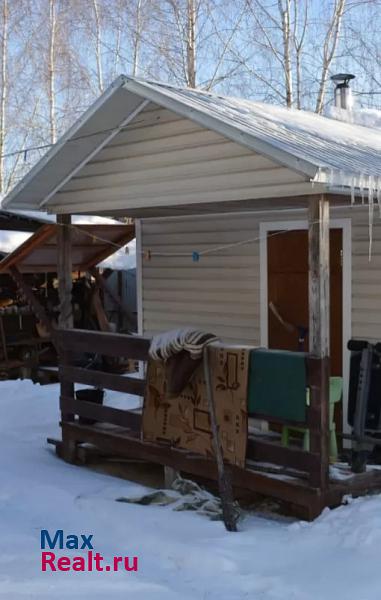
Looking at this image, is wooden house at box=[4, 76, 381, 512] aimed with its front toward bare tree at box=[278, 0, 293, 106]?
no

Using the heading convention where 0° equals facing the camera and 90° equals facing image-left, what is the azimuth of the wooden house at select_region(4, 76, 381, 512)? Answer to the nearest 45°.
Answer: approximately 45°

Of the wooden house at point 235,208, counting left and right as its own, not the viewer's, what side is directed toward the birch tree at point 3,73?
right

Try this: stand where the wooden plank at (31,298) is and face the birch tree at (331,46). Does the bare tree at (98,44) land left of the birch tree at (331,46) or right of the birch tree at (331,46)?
left

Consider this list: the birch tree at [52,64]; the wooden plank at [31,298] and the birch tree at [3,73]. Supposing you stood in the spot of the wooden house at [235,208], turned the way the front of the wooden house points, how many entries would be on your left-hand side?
0

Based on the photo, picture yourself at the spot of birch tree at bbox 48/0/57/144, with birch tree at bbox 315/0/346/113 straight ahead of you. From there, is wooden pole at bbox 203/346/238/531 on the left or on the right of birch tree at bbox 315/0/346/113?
right

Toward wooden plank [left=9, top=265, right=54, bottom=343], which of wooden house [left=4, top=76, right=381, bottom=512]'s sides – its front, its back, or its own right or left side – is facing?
right

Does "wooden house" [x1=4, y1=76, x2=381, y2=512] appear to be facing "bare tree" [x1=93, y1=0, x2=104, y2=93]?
no

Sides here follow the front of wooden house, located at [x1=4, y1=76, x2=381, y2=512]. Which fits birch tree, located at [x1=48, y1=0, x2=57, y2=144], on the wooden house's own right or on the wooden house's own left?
on the wooden house's own right
